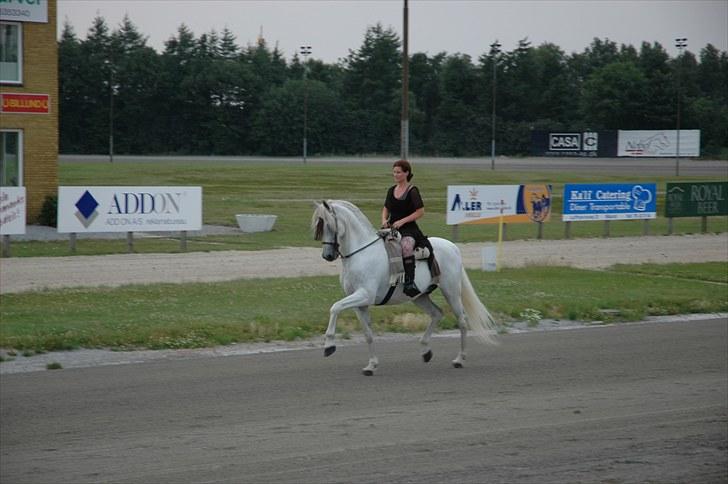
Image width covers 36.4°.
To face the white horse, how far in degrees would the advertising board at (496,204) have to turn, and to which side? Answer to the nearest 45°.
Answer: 0° — it already faces it

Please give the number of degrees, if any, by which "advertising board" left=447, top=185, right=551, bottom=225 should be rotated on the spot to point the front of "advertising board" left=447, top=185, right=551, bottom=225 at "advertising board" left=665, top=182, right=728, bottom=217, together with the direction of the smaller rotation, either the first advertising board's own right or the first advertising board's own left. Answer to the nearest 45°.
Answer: approximately 135° to the first advertising board's own left

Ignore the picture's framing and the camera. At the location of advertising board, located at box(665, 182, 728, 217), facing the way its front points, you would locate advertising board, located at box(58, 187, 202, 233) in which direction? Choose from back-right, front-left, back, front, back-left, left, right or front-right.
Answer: front-right

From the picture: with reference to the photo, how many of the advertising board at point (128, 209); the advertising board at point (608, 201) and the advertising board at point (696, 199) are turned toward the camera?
3

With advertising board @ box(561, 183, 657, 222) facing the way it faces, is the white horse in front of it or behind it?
in front

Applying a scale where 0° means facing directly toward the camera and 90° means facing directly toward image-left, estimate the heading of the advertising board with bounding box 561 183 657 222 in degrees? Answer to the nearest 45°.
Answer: approximately 0°

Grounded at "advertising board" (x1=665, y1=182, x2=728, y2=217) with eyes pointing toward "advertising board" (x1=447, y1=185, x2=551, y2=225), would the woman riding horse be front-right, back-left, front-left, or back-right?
front-left

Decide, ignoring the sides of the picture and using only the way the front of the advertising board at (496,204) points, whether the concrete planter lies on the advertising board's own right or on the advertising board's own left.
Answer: on the advertising board's own right

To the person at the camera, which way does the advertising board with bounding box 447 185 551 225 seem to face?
facing the viewer

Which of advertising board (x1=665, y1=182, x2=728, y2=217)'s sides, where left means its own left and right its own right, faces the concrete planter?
right

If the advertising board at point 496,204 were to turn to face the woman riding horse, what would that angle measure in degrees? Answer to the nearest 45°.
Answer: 0° — it already faces them

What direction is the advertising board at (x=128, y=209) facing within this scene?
toward the camera

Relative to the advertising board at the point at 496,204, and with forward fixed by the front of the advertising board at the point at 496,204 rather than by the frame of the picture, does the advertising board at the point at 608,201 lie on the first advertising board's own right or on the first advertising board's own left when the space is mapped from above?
on the first advertising board's own left

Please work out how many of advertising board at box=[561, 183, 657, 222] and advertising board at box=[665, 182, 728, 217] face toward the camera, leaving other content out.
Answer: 2
